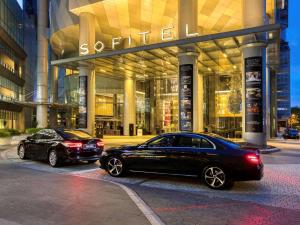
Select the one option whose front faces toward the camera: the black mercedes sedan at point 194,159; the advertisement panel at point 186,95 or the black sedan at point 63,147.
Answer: the advertisement panel

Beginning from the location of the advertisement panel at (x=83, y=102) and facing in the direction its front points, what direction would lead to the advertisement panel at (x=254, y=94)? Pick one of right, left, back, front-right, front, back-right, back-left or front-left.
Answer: left

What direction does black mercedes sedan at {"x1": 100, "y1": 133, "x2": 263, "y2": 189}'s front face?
to the viewer's left

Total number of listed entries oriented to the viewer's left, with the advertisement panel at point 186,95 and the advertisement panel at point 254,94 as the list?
0

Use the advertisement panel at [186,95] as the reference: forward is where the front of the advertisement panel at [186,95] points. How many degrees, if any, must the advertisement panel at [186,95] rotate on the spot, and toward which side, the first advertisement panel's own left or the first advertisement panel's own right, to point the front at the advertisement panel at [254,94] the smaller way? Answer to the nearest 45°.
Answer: approximately 45° to the first advertisement panel's own left

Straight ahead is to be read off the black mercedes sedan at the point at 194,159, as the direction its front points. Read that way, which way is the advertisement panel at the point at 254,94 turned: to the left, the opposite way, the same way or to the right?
to the left

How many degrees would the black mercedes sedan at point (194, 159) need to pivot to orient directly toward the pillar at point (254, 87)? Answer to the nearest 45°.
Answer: approximately 90° to its right

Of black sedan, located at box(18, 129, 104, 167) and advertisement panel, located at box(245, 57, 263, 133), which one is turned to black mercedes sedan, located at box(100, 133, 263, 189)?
the advertisement panel

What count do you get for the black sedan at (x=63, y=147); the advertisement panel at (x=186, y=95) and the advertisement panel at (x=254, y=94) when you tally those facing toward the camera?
2

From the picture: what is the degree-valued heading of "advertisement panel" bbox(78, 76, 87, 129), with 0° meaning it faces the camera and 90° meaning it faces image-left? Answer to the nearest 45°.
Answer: approximately 45°

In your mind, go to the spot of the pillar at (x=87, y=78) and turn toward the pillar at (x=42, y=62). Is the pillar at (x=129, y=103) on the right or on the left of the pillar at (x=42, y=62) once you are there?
right

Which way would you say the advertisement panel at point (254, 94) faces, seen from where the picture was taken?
facing the viewer

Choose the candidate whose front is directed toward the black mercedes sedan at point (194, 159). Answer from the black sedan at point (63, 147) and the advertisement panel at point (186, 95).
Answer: the advertisement panel

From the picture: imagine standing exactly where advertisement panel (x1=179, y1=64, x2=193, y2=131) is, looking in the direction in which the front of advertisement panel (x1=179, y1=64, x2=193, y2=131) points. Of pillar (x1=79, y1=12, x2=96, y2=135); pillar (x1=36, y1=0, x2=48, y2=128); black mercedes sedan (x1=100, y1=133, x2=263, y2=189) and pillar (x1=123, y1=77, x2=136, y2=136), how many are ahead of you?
1

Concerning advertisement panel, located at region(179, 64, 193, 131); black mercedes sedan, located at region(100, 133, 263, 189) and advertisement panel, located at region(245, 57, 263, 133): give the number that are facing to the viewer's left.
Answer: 1
